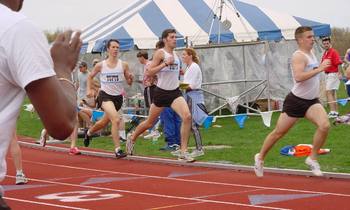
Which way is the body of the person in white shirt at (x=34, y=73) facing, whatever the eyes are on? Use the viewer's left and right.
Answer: facing away from the viewer and to the right of the viewer

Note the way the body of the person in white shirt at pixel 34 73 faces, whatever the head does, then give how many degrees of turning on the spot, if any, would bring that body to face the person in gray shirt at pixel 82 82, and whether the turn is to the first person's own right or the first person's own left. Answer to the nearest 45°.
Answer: approximately 45° to the first person's own left

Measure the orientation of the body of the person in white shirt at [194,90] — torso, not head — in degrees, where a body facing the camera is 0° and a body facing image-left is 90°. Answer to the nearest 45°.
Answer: approximately 90°

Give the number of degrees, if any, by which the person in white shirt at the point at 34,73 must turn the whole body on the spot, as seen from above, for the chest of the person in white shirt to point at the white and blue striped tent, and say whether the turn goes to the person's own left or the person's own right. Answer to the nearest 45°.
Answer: approximately 45° to the person's own left

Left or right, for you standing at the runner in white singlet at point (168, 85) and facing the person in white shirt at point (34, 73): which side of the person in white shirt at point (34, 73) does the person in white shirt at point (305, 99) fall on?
left
